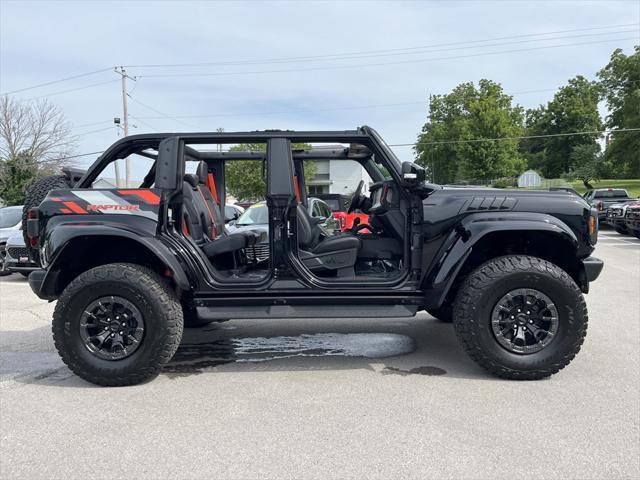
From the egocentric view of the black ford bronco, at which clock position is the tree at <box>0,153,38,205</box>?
The tree is roughly at 8 o'clock from the black ford bronco.

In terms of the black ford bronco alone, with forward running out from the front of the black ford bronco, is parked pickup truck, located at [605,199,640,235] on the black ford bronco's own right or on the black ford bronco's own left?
on the black ford bronco's own left

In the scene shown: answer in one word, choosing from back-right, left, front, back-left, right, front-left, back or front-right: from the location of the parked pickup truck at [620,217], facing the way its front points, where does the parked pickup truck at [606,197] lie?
back-right

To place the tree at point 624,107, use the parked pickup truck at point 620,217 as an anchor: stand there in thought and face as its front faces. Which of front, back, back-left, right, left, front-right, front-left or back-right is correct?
back-right

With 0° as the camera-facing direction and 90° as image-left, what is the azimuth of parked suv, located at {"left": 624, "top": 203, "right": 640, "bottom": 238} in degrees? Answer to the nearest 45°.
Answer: approximately 45°

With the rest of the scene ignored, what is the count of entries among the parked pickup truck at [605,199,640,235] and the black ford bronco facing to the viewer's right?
1

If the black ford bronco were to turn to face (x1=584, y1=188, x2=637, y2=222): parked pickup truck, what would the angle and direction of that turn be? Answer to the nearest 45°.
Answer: approximately 45° to its left

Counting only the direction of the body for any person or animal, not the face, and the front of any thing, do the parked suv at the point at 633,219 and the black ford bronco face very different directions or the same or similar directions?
very different directions

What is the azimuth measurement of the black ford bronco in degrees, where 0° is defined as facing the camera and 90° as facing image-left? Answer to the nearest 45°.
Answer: approximately 270°

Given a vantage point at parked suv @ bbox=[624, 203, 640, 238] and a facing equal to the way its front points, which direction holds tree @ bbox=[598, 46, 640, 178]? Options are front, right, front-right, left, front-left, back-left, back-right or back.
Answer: back-right

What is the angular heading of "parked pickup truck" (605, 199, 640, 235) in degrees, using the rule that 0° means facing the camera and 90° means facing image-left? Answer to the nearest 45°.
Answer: approximately 45°

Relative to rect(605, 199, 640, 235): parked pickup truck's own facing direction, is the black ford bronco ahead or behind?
ahead
